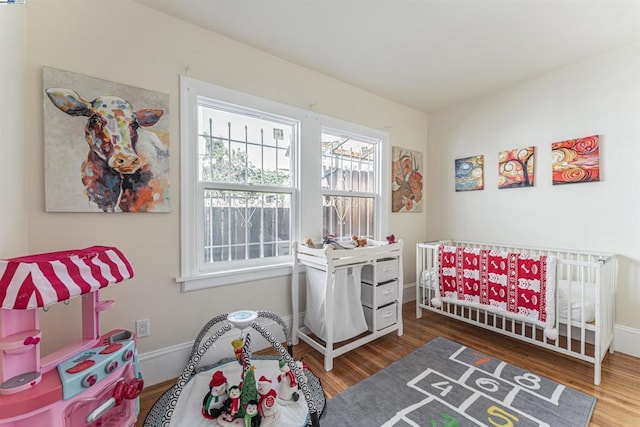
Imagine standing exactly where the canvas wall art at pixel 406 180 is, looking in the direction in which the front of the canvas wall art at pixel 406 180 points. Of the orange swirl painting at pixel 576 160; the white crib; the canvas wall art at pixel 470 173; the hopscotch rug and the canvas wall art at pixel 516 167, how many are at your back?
0

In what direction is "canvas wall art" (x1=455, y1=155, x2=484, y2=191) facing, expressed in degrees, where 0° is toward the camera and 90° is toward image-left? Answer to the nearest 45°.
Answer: approximately 45°

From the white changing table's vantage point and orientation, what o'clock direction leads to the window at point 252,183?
The window is roughly at 4 o'clock from the white changing table.

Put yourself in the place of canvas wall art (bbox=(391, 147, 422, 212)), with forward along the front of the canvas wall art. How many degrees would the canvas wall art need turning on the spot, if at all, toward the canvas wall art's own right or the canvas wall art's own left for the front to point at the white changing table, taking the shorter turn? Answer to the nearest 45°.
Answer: approximately 45° to the canvas wall art's own right

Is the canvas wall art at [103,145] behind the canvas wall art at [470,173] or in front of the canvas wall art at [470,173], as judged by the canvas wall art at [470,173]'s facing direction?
in front

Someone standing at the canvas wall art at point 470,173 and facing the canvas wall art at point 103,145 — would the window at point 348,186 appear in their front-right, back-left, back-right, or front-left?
front-right

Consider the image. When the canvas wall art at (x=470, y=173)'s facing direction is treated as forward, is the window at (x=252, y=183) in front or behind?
in front

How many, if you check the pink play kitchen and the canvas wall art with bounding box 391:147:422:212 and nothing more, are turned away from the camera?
0

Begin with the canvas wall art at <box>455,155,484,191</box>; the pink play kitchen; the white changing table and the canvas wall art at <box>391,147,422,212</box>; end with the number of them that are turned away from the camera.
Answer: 0

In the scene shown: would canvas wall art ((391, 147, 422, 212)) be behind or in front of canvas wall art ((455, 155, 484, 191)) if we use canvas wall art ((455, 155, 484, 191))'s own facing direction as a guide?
in front

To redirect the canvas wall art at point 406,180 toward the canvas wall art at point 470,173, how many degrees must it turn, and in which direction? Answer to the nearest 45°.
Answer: approximately 45° to its left

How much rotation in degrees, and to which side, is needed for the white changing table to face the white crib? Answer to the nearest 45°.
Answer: approximately 45° to its left

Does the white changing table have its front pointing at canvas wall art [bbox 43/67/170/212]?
no

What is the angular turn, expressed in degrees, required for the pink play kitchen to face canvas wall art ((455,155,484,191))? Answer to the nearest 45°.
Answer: approximately 45° to its left

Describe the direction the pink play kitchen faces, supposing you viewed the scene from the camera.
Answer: facing the viewer and to the right of the viewer

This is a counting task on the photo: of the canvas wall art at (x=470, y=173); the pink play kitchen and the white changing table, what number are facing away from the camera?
0
